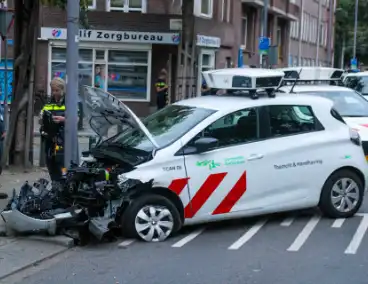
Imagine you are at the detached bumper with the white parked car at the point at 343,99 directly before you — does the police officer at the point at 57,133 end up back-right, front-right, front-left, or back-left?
front-left

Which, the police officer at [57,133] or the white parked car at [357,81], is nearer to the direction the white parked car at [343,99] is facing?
the police officer

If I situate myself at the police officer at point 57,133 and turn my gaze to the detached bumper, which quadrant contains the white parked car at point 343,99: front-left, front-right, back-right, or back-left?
back-left

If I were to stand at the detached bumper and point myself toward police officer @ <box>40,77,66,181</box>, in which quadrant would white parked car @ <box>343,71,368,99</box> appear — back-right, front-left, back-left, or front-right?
front-right

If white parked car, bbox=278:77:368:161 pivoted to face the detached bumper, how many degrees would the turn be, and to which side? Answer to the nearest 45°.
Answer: approximately 90° to its right

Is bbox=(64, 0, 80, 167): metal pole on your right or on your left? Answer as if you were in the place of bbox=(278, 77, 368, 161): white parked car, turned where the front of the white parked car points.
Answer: on your right

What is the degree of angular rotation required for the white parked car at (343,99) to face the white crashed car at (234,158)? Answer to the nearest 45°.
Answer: approximately 45° to its right

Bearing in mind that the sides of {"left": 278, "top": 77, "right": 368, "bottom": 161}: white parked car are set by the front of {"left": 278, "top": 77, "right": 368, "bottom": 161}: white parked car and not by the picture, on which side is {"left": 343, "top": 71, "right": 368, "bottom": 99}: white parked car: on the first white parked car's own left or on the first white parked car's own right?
on the first white parked car's own left
